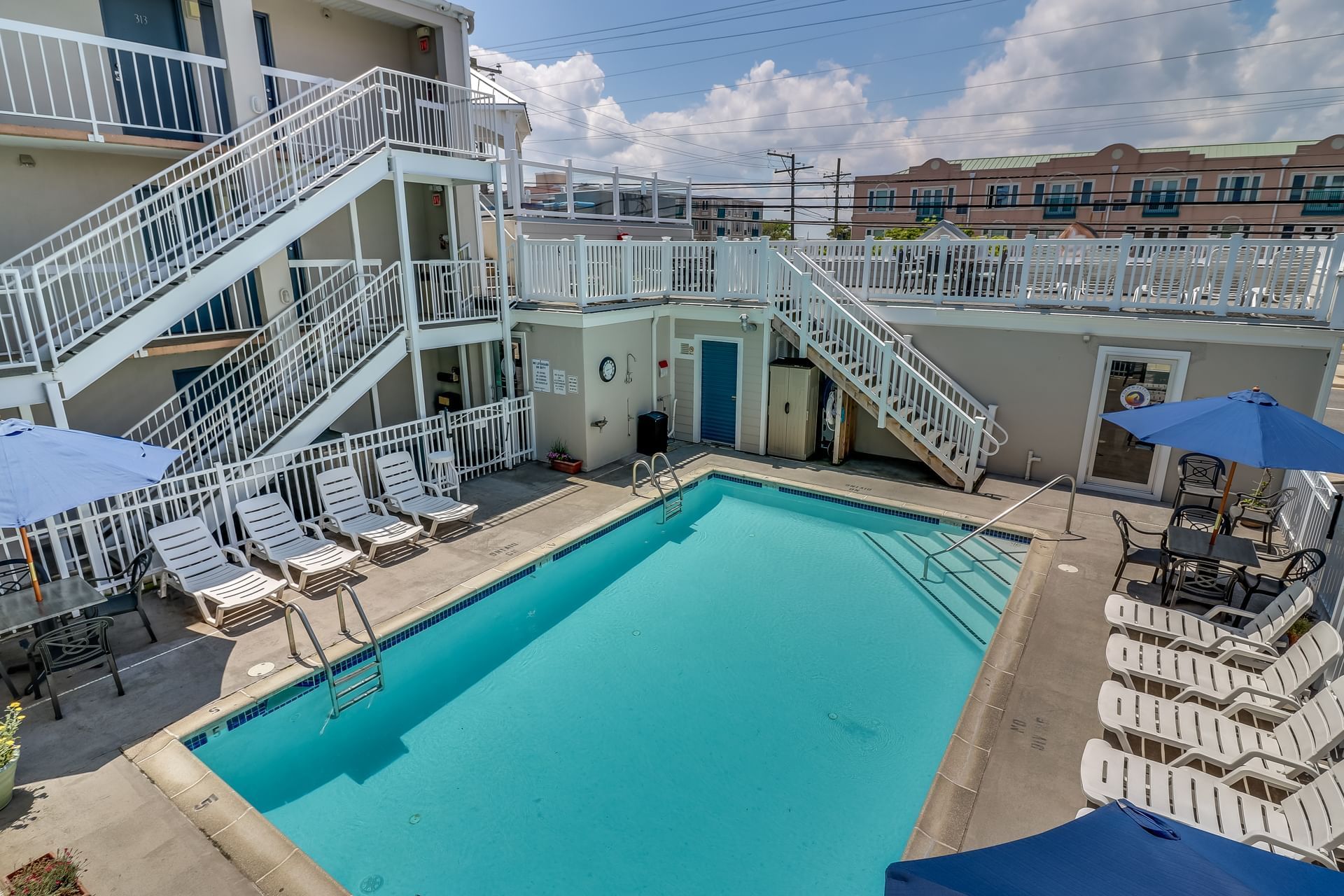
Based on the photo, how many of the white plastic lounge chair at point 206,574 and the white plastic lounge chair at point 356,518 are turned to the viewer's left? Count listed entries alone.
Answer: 0

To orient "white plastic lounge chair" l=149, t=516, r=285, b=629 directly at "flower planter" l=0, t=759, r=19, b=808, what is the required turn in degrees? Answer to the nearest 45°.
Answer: approximately 90° to its right

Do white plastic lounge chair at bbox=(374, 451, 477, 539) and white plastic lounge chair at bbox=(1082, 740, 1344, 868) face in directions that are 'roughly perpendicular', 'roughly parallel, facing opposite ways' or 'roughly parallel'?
roughly parallel, facing opposite ways

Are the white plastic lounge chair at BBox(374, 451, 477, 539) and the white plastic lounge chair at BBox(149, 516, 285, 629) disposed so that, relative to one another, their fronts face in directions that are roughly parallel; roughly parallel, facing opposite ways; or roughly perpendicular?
roughly parallel

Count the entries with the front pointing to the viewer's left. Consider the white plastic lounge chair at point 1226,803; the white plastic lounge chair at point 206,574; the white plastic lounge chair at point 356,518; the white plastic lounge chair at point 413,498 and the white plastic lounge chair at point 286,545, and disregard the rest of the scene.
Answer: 1

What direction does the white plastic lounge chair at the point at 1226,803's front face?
to the viewer's left

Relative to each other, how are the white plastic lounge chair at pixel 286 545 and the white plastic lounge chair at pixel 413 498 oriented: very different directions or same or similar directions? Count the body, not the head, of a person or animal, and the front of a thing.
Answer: same or similar directions

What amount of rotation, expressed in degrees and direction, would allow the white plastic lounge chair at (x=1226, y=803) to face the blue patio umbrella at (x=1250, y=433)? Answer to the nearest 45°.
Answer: approximately 90° to its right

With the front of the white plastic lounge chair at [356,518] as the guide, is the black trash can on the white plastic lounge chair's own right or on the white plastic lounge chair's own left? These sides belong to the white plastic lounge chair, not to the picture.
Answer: on the white plastic lounge chair's own left

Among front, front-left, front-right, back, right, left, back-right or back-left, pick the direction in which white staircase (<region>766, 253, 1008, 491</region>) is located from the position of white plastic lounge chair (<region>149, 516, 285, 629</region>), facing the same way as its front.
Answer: front-left

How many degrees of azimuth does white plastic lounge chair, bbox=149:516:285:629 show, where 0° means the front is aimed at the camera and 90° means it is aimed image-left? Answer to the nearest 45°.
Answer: approximately 315°

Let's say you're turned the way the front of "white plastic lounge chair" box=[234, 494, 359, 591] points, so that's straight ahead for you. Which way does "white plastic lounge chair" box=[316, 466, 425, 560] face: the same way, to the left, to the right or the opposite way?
the same way

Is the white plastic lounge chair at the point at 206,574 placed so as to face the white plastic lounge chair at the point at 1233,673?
yes

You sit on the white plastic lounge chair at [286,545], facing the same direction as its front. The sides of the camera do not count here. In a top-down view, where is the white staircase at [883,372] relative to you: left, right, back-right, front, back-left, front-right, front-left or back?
front-left

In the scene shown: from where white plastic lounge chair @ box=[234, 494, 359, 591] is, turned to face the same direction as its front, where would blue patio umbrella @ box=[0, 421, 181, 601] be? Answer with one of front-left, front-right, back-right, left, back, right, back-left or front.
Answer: right

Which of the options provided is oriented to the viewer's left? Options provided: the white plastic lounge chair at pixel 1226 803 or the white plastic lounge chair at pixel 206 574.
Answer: the white plastic lounge chair at pixel 1226 803

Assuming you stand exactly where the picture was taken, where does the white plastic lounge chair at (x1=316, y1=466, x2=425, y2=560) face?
facing the viewer and to the right of the viewer

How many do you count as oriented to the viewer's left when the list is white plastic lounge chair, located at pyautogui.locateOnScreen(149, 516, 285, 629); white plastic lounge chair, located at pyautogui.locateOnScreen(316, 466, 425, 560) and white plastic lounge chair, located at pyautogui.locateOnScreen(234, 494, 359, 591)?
0

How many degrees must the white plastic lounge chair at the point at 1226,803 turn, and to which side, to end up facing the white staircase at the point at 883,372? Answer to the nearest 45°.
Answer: approximately 45° to its right
